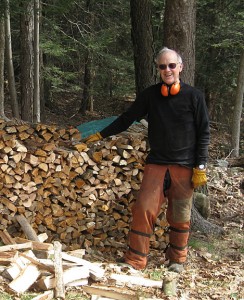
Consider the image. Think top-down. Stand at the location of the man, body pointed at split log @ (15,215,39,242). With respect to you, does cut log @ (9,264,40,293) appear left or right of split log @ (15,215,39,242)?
left

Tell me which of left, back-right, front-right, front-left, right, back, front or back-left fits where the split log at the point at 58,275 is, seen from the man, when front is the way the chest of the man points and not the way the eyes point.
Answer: front-right

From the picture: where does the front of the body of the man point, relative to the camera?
toward the camera

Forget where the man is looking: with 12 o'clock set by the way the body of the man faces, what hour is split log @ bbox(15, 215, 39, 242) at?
The split log is roughly at 3 o'clock from the man.

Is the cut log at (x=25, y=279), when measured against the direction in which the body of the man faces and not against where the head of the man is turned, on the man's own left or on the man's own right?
on the man's own right
